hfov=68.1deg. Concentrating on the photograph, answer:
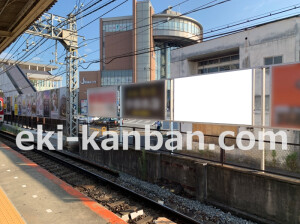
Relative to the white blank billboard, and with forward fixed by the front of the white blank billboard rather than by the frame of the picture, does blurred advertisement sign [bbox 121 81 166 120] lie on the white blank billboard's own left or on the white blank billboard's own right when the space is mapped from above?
on the white blank billboard's own right

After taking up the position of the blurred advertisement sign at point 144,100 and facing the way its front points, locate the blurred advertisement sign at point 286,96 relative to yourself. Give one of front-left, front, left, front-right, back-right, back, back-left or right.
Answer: left

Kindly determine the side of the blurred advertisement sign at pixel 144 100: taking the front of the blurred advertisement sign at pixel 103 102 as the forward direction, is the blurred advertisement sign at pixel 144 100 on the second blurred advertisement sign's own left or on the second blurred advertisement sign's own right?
on the second blurred advertisement sign's own left

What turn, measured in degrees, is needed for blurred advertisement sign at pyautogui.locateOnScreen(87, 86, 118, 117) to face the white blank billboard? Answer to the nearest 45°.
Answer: approximately 90° to its left

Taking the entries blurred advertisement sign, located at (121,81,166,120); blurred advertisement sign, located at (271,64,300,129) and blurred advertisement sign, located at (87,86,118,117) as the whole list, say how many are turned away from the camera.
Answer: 0

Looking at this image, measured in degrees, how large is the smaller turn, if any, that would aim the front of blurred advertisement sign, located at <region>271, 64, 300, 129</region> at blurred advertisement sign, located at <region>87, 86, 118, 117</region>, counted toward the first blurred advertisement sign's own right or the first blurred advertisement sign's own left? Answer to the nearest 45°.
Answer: approximately 45° to the first blurred advertisement sign's own right

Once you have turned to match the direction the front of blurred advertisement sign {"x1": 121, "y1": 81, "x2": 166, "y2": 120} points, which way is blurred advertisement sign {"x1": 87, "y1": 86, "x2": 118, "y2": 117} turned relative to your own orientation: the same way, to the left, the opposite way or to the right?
the same way

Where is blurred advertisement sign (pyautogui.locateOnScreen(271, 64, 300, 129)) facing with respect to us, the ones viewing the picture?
facing the viewer and to the left of the viewer

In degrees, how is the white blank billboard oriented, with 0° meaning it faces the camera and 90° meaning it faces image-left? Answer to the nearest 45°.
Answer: approximately 45°

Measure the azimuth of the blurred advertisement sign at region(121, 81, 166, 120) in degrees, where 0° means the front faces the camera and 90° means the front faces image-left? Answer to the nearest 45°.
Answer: approximately 45°

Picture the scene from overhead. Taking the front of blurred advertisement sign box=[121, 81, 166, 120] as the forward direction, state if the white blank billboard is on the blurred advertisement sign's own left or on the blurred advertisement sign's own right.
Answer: on the blurred advertisement sign's own left

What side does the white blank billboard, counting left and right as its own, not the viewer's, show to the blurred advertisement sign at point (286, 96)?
left

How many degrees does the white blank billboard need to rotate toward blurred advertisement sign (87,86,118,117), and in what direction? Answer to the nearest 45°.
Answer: approximately 90° to its right

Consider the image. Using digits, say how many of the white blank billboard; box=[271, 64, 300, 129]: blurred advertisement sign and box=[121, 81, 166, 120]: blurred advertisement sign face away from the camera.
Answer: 0

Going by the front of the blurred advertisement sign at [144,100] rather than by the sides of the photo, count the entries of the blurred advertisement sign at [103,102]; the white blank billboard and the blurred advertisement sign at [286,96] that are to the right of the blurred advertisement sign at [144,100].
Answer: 1

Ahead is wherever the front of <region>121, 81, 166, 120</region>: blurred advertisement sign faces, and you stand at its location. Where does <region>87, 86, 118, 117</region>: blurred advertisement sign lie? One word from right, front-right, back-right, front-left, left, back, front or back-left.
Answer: right

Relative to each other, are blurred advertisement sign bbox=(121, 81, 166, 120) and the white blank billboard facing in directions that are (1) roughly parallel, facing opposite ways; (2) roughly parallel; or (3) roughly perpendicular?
roughly parallel
